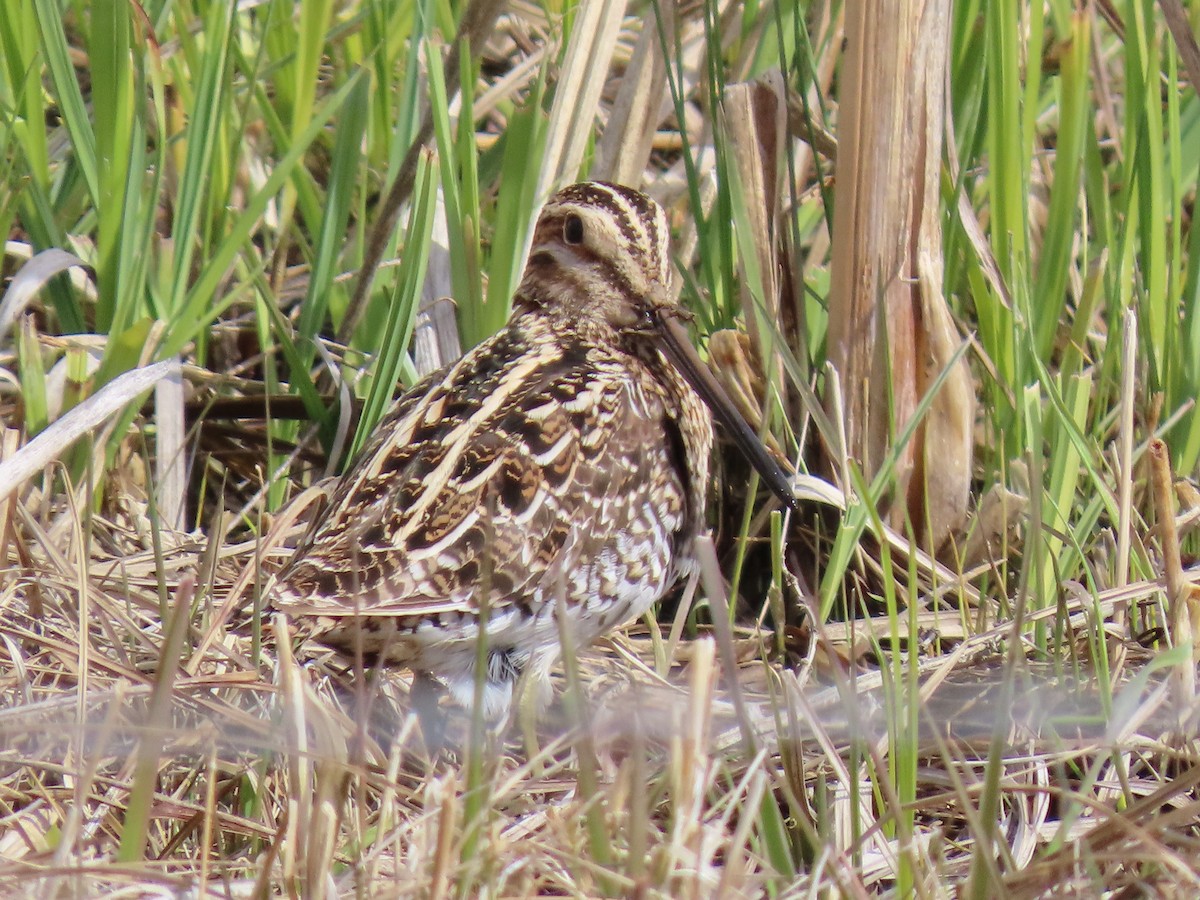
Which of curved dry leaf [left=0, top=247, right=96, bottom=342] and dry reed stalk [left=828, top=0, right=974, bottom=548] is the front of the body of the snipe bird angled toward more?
the dry reed stalk

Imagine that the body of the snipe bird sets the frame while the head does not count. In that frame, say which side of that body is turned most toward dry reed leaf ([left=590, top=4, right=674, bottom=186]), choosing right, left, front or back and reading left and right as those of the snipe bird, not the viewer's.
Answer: left

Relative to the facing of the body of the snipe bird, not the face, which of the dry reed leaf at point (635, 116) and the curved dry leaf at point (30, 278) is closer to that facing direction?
the dry reed leaf

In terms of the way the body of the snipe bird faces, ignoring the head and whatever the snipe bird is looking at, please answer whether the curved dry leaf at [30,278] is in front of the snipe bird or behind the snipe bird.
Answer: behind

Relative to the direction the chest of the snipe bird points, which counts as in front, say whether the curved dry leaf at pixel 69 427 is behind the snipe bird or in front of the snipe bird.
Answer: behind

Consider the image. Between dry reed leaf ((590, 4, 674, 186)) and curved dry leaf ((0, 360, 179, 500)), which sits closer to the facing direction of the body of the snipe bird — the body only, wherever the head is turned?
the dry reed leaf

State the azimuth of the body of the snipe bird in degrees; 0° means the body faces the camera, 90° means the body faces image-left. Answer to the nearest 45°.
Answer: approximately 270°

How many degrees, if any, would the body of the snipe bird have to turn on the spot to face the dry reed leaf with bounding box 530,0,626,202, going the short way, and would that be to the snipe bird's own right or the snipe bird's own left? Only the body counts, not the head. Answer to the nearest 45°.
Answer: approximately 90° to the snipe bird's own left
